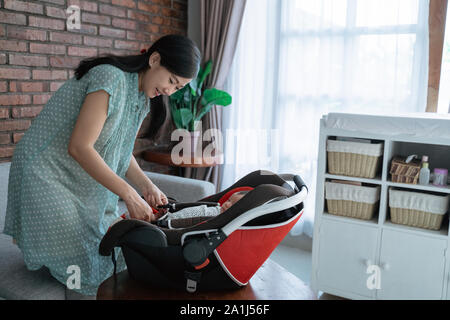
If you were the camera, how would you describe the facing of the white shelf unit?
facing the viewer

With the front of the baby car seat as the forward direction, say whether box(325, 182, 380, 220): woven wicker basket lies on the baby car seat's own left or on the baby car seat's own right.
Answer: on the baby car seat's own right

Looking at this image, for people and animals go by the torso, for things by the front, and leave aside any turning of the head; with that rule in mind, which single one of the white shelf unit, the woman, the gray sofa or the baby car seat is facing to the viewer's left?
the baby car seat

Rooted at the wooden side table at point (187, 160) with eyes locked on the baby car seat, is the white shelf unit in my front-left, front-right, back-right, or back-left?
front-left

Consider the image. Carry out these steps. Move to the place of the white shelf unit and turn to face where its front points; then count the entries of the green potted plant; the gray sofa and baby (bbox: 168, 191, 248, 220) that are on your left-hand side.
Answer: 0

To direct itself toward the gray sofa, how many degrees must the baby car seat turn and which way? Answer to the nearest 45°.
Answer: approximately 45° to its right

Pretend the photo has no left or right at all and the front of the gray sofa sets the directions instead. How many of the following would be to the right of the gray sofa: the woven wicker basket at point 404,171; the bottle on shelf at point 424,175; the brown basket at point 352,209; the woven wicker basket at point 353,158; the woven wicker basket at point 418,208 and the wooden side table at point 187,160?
0

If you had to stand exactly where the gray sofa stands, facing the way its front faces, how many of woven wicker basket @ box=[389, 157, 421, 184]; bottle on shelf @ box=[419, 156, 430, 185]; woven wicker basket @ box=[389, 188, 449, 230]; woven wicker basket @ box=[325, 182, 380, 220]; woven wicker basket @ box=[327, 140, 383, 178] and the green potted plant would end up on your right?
0

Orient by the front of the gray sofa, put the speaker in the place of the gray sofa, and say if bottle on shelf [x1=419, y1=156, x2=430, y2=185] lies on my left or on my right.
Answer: on my left

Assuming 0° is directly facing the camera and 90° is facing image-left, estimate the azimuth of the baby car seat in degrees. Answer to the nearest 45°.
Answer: approximately 90°

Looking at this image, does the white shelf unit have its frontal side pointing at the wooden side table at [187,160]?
no

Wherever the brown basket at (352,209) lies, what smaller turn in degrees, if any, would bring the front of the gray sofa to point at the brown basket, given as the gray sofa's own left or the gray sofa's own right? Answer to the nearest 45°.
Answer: approximately 45° to the gray sofa's own left

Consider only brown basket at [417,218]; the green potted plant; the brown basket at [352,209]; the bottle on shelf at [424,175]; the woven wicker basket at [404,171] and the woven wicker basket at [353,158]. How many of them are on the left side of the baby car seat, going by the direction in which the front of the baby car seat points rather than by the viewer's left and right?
0

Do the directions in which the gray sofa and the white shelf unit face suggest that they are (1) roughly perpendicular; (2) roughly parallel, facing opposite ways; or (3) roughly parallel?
roughly perpendicular

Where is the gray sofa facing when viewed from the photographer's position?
facing the viewer and to the right of the viewer

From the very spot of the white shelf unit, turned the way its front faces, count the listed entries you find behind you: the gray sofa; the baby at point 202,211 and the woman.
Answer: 0

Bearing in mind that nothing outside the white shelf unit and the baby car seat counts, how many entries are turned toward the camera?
1

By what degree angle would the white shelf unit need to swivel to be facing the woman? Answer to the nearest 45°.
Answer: approximately 45° to its right

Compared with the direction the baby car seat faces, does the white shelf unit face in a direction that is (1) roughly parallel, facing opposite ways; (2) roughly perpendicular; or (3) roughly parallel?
roughly perpendicular
